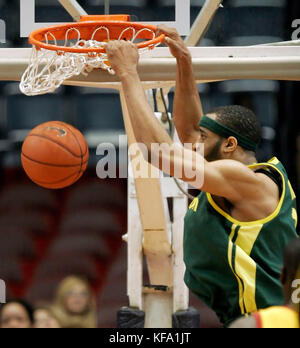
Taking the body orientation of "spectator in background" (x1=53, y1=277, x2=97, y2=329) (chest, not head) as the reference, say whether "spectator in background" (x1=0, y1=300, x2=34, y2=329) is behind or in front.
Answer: in front

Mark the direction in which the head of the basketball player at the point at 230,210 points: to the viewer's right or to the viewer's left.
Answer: to the viewer's left

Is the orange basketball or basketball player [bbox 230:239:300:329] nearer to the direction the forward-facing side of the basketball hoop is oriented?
the basketball player

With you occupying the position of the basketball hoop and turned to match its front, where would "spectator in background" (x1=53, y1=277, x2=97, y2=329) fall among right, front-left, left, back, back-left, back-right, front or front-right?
back

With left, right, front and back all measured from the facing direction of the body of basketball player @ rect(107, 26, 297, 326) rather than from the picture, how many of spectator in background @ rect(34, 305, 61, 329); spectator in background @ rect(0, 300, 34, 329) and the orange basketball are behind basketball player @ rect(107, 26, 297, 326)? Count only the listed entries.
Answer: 0

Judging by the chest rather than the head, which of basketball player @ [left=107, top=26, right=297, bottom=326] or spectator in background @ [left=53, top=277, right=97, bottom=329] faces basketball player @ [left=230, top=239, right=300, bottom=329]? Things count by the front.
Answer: the spectator in background

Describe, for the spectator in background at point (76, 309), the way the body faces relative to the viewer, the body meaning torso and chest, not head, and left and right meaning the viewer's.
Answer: facing the viewer

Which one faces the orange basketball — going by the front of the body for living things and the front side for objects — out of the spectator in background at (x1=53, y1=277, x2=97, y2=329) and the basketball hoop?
the spectator in background

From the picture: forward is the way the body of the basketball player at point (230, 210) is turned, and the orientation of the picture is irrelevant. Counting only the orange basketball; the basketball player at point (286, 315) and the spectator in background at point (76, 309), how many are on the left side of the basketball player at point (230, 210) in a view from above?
1

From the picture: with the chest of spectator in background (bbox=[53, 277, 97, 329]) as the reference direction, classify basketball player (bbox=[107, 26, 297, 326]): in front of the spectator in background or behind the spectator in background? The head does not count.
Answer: in front

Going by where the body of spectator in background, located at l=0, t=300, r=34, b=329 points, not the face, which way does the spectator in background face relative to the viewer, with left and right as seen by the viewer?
facing the viewer and to the left of the viewer

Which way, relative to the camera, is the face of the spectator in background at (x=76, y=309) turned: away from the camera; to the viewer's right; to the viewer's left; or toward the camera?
toward the camera

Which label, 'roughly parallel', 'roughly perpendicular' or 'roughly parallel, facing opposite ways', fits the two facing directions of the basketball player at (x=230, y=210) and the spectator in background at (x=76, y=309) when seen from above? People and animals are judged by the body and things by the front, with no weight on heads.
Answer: roughly perpendicular

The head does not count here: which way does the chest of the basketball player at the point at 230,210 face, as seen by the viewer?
to the viewer's left

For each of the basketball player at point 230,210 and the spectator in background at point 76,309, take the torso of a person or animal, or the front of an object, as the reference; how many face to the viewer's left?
1
